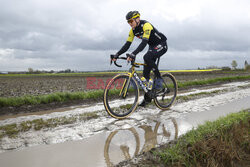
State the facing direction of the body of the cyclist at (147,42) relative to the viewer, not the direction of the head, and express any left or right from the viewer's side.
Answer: facing the viewer and to the left of the viewer
